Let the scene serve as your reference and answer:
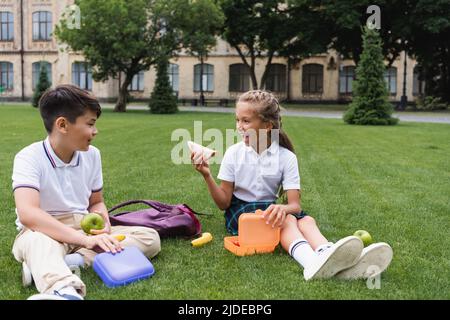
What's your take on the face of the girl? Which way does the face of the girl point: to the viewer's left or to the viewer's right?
to the viewer's left

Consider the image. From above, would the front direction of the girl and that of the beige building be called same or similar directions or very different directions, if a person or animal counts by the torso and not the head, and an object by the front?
same or similar directions

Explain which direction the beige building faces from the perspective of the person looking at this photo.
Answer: facing the viewer

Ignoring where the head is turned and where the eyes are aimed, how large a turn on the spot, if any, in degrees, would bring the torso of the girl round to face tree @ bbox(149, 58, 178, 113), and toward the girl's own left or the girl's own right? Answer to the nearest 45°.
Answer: approximately 180°

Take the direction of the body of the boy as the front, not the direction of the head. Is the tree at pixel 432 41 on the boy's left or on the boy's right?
on the boy's left

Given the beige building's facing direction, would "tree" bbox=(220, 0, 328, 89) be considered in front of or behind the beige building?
in front

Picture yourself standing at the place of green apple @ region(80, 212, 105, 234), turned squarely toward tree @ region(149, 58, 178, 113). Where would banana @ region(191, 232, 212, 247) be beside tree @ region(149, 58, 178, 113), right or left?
right

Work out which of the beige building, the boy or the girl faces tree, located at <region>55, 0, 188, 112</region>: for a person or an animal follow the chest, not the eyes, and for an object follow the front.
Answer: the beige building

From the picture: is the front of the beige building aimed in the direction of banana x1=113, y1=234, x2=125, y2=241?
yes

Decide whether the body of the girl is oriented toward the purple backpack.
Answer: no

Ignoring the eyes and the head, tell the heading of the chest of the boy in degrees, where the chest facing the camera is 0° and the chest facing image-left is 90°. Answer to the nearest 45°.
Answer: approximately 315°

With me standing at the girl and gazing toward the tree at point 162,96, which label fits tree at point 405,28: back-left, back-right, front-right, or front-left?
front-right

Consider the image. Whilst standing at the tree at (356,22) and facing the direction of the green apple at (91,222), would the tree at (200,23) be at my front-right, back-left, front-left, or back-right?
front-right

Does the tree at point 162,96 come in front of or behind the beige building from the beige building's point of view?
in front

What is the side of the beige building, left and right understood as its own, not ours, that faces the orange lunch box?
front

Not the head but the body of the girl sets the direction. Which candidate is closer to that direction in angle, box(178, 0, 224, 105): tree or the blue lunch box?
the blue lunch box

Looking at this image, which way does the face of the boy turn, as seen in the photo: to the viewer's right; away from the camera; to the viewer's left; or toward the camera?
to the viewer's right
